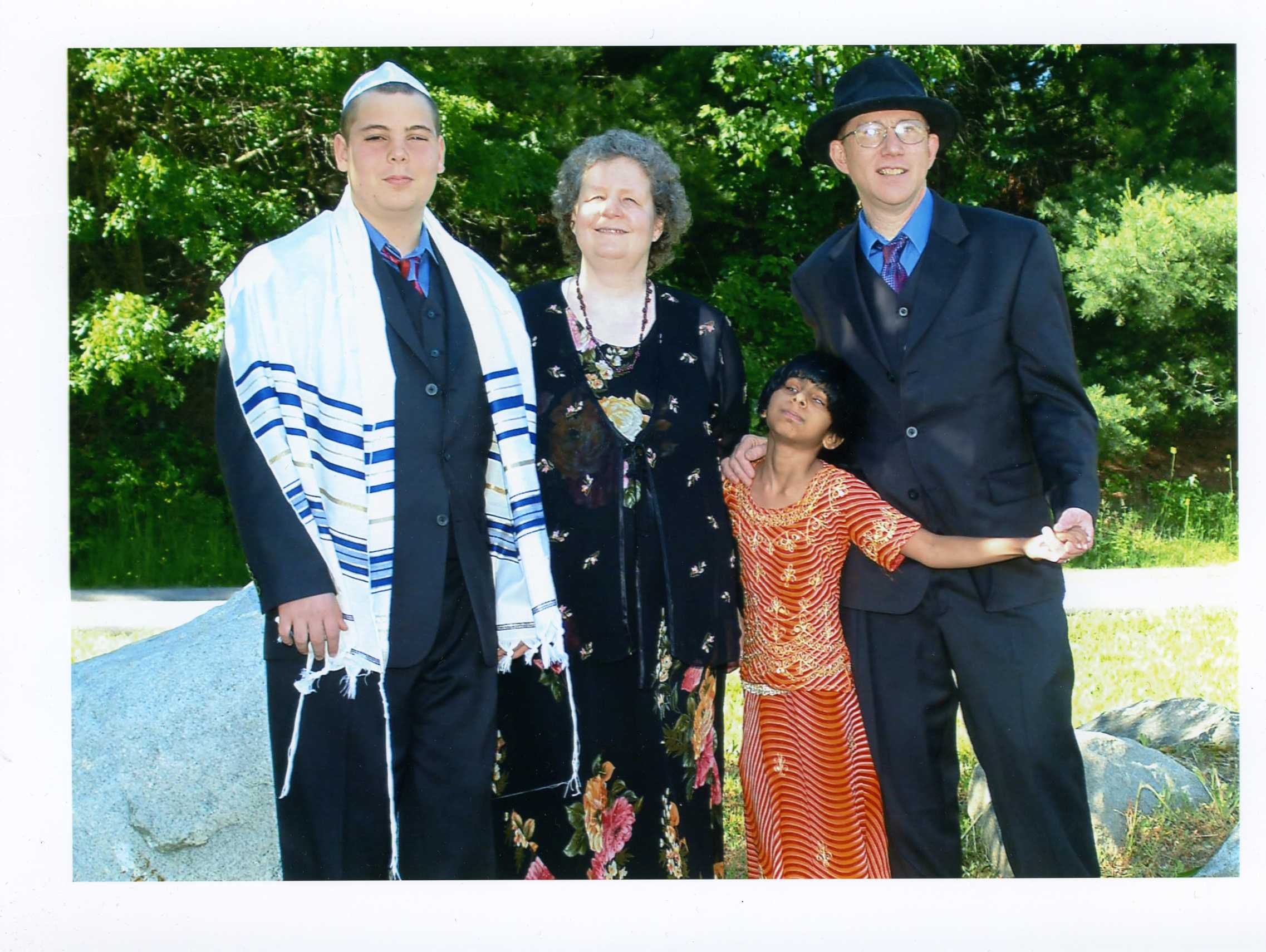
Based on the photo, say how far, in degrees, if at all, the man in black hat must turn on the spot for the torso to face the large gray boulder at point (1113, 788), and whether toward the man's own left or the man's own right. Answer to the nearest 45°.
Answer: approximately 135° to the man's own left

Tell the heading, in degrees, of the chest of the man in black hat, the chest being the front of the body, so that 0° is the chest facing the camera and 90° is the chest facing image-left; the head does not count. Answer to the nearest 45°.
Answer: approximately 0°

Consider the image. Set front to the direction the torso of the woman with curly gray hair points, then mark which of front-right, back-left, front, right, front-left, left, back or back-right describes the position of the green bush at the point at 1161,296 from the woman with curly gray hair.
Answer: back-left

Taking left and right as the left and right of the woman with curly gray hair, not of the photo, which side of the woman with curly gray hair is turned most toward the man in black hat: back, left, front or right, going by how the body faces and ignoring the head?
left

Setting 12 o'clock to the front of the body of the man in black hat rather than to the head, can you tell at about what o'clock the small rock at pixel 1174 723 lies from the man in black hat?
The small rock is roughly at 7 o'clock from the man in black hat.

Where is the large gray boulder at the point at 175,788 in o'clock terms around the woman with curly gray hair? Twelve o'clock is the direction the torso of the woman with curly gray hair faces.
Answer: The large gray boulder is roughly at 4 o'clock from the woman with curly gray hair.

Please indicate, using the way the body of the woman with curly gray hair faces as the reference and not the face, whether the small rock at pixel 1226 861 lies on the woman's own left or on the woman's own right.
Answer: on the woman's own left

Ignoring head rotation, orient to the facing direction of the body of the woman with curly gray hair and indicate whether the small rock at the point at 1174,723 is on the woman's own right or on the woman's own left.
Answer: on the woman's own left

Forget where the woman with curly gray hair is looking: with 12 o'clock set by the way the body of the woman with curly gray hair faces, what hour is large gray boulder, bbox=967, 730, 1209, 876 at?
The large gray boulder is roughly at 8 o'clock from the woman with curly gray hair.
